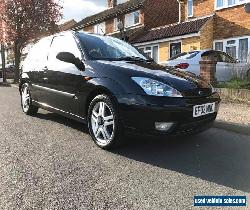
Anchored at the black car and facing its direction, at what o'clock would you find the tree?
The tree is roughly at 7 o'clock from the black car.

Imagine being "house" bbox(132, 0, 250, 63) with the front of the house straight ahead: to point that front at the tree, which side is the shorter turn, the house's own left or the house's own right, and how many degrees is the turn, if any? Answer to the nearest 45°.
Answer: approximately 45° to the house's own right

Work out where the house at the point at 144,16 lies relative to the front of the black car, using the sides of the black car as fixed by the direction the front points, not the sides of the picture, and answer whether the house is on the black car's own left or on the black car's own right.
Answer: on the black car's own left

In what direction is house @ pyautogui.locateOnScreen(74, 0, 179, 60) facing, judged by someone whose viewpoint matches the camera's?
facing the viewer and to the left of the viewer

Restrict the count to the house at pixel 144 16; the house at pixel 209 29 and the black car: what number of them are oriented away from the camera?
0

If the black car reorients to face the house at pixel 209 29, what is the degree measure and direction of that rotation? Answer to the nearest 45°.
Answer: approximately 135° to its left

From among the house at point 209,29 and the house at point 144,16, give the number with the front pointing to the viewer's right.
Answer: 0

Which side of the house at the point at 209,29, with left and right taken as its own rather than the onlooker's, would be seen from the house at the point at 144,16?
right

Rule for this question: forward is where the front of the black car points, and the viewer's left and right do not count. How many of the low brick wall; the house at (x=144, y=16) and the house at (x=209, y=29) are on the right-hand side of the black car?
0

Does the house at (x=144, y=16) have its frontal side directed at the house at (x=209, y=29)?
no

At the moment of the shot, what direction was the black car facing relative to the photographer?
facing the viewer and to the right of the viewer

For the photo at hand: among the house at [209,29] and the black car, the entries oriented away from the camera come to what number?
0

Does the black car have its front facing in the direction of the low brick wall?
no

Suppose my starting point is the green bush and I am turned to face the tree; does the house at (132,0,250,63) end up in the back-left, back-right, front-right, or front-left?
front-right

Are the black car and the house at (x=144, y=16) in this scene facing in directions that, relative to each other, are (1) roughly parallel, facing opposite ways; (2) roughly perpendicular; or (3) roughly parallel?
roughly perpendicular
